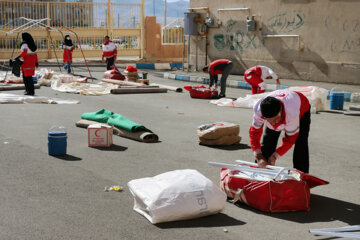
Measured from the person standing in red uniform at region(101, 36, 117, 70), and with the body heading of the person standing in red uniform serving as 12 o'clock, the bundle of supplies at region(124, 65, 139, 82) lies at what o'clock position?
The bundle of supplies is roughly at 10 o'clock from the person standing in red uniform.

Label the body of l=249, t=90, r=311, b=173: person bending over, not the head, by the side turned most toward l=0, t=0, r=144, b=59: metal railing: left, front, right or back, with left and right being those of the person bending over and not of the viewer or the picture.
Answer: right

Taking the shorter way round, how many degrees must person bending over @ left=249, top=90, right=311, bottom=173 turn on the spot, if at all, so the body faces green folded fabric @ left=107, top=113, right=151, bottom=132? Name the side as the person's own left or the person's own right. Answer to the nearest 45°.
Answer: approximately 90° to the person's own right

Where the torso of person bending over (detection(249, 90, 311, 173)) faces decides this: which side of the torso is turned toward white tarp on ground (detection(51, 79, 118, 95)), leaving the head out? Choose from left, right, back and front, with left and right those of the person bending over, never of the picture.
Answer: right

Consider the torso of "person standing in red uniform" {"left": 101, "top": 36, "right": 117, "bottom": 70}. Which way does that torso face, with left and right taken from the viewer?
facing the viewer and to the left of the viewer

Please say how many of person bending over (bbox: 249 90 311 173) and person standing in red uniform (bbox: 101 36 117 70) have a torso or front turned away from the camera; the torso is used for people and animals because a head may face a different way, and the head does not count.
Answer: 0

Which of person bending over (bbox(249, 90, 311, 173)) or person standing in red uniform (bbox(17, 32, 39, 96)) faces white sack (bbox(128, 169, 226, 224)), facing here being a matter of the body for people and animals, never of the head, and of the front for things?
the person bending over
